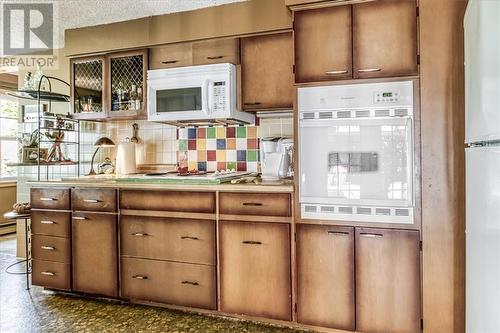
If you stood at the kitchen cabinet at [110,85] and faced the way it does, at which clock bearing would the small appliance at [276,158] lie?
The small appliance is roughly at 9 o'clock from the kitchen cabinet.

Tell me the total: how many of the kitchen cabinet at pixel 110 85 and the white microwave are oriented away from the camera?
0

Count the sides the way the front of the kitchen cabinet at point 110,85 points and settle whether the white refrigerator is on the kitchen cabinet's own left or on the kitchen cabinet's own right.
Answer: on the kitchen cabinet's own left

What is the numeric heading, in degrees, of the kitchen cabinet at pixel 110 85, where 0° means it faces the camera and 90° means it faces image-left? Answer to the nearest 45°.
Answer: approximately 45°

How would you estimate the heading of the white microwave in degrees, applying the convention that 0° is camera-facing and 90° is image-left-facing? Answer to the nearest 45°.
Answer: approximately 45°

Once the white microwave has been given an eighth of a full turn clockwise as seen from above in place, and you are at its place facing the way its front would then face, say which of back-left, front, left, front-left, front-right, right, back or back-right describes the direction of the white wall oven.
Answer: back-left

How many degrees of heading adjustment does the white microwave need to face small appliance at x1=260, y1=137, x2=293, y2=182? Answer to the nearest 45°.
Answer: approximately 135° to its left

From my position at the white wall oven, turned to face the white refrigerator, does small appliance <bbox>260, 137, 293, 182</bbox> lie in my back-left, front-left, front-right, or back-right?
back-right

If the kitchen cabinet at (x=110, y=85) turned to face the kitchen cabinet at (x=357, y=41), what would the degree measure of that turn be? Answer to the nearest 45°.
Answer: approximately 90° to its left

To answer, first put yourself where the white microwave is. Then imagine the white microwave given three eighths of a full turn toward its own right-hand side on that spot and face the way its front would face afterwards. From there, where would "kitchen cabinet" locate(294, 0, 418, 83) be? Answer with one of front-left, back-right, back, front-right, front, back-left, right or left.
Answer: back-right

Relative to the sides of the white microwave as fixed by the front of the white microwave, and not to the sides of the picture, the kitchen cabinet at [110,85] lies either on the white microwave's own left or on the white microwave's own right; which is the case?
on the white microwave's own right

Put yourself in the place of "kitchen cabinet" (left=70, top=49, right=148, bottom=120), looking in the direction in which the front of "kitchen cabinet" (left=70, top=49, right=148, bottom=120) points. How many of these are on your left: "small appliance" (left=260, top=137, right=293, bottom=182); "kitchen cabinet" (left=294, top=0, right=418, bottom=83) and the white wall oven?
3

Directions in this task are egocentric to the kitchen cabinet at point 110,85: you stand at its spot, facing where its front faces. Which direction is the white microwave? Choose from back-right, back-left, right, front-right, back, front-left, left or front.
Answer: left
